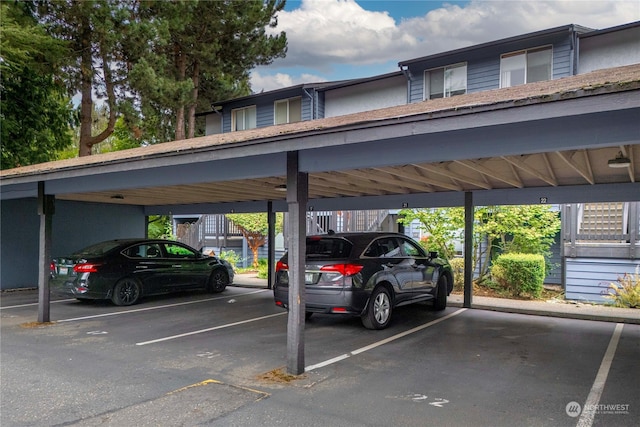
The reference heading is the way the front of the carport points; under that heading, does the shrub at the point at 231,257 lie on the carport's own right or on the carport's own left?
on the carport's own right

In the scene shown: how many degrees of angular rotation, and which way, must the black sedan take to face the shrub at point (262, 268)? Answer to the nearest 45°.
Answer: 0° — it already faces it

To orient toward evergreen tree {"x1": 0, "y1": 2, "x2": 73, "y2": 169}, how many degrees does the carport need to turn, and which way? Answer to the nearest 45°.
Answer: approximately 90° to its right

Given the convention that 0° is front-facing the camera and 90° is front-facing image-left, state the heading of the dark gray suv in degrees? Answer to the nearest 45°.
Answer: approximately 225°

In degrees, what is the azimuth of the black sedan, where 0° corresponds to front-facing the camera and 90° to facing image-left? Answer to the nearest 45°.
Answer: approximately 225°

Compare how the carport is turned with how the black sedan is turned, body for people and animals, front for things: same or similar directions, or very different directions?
very different directions

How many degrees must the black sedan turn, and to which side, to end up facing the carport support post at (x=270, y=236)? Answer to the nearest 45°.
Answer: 0° — it already faces it

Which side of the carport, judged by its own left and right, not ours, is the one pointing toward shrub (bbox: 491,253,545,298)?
back
